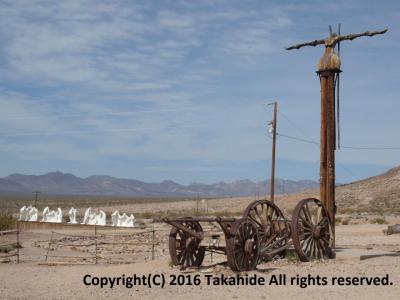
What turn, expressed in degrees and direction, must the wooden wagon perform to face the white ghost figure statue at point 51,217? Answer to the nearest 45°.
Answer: approximately 90° to its right

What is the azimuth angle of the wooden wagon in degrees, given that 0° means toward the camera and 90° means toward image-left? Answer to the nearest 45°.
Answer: approximately 45°

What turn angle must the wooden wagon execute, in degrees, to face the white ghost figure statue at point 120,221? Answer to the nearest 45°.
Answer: approximately 135° to its right

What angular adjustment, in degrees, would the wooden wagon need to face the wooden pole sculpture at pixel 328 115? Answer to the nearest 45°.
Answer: approximately 180°
